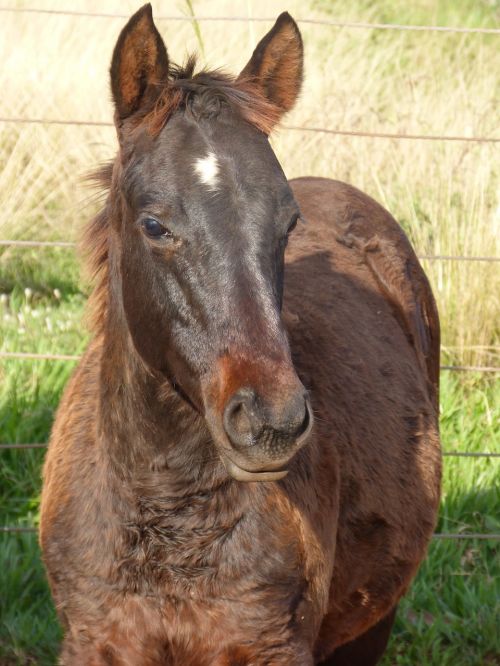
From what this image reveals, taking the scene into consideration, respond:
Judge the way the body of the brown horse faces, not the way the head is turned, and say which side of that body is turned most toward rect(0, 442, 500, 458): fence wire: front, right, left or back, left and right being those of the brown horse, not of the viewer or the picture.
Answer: back

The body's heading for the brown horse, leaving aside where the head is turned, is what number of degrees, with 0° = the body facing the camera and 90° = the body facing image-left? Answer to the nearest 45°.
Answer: approximately 45°

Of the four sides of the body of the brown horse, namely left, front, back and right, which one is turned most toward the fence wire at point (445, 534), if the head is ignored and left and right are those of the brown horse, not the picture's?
back
